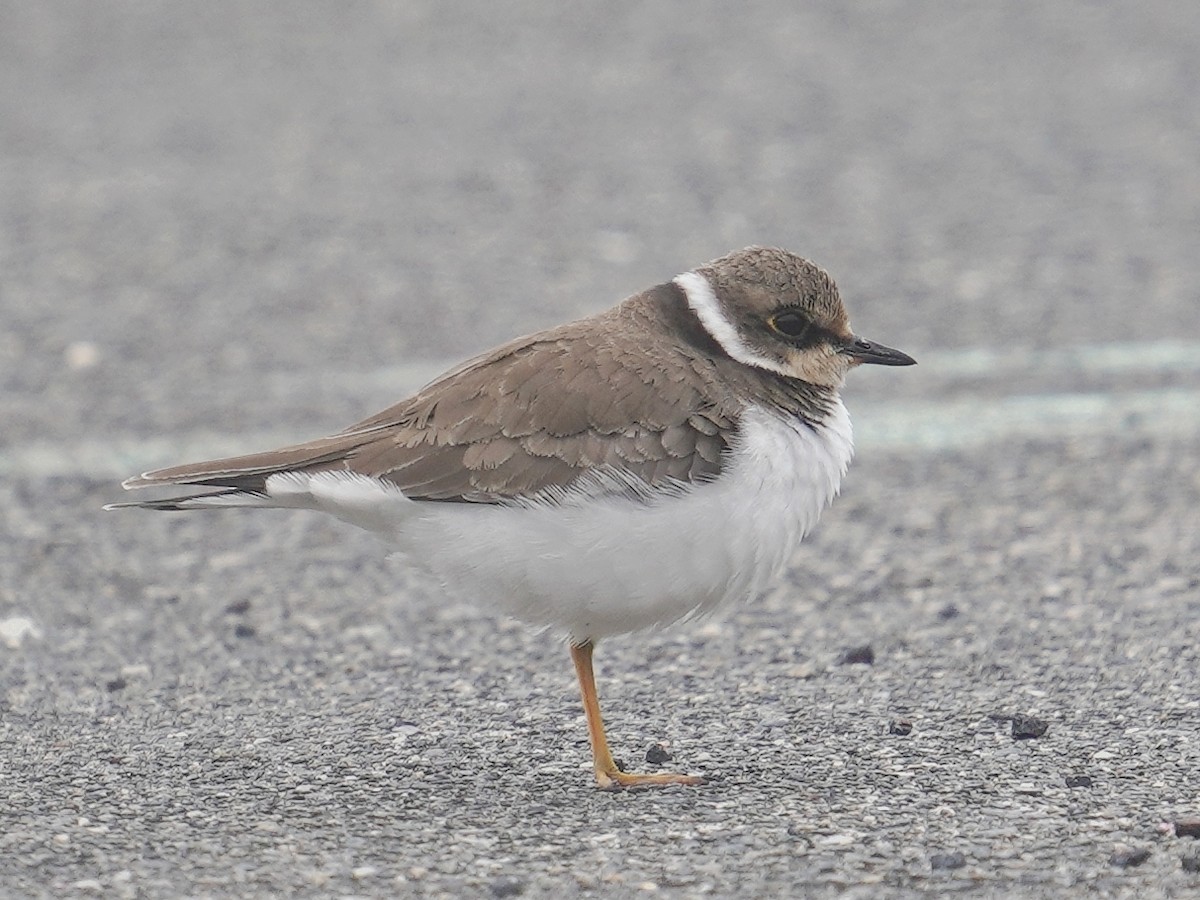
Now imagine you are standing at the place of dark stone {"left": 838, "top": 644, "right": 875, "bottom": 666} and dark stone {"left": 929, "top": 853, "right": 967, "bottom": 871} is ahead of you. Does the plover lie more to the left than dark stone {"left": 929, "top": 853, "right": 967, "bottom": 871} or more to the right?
right

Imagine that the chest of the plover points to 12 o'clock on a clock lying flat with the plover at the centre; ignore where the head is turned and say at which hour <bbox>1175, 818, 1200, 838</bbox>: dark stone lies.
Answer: The dark stone is roughly at 1 o'clock from the plover.

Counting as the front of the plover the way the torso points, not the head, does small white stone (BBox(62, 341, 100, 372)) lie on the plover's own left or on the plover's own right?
on the plover's own left

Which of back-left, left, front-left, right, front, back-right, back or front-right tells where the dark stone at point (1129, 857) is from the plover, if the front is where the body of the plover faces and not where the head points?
front-right

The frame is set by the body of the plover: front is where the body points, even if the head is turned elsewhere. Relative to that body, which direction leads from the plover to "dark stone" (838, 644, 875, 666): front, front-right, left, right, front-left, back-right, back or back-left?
front-left

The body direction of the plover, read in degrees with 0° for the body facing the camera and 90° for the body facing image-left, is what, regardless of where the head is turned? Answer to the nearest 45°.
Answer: approximately 270°
